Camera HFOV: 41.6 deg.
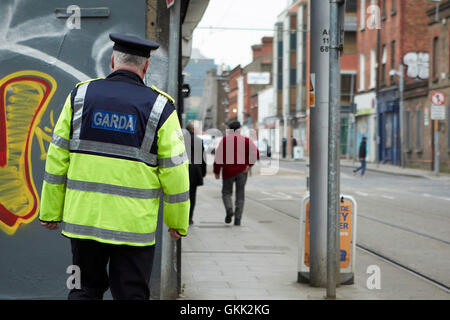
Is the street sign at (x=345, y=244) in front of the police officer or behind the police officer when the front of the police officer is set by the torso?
in front

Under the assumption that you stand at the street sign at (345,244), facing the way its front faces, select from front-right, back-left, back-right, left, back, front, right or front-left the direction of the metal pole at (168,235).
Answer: front-right

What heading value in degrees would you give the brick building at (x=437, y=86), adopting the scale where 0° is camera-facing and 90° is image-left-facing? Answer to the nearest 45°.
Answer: approximately 45°

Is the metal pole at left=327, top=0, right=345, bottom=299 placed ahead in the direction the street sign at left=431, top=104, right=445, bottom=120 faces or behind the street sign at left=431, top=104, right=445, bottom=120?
ahead

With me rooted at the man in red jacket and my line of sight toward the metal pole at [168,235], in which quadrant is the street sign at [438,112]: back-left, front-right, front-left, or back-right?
back-left

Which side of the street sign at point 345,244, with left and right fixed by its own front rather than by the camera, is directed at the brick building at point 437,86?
back

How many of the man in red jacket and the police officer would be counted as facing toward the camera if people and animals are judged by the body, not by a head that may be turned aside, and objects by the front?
0

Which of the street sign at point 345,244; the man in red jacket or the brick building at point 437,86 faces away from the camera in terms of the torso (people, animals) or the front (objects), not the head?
the man in red jacket

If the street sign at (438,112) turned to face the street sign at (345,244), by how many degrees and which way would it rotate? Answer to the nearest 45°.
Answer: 0° — it already faces it

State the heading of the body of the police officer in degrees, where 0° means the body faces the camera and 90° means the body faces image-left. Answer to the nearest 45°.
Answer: approximately 180°

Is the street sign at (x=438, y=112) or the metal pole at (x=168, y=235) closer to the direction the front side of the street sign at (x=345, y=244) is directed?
the metal pole

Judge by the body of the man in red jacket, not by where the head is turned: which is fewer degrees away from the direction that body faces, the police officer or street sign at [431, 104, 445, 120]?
the street sign

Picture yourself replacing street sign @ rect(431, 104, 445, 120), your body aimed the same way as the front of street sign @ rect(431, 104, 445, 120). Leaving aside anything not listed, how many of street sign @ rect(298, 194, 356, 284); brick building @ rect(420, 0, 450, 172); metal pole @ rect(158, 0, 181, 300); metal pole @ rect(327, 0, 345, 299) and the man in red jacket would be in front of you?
4
